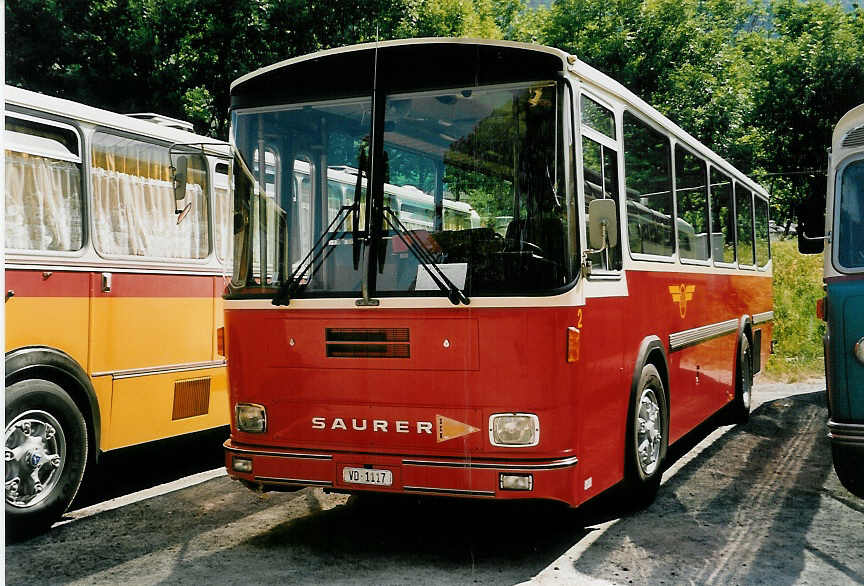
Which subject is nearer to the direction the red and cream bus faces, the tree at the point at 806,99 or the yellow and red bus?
the yellow and red bus

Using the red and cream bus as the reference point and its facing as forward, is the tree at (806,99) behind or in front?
behind

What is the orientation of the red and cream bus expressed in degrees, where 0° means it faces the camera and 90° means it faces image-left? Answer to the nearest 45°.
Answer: approximately 45°
